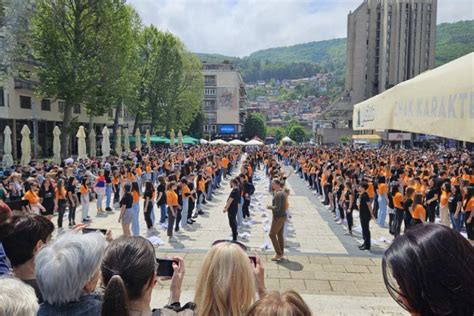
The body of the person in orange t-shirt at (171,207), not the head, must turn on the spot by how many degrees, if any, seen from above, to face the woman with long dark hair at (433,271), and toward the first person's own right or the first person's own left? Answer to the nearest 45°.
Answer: approximately 90° to the first person's own right

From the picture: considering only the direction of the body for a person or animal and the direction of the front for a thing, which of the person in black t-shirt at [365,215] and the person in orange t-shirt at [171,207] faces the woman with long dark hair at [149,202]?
the person in black t-shirt

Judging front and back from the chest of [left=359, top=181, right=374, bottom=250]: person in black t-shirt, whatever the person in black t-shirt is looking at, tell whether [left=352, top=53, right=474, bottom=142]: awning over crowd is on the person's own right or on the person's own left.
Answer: on the person's own left

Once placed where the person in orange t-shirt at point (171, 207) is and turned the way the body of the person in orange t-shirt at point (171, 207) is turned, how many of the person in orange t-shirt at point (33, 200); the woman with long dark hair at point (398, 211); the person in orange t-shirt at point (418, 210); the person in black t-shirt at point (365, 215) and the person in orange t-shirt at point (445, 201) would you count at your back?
1

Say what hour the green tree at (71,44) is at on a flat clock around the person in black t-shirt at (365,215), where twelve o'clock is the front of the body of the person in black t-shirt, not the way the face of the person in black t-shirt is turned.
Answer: The green tree is roughly at 1 o'clock from the person in black t-shirt.

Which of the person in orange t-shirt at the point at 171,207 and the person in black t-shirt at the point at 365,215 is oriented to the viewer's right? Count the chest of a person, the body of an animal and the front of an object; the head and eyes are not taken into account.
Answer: the person in orange t-shirt

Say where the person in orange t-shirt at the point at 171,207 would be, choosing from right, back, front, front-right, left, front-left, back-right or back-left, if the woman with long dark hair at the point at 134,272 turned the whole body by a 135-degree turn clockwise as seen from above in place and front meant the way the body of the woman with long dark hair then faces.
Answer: back

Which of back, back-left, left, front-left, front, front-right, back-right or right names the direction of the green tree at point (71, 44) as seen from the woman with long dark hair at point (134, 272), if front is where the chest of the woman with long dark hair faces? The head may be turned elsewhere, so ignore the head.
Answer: front-left

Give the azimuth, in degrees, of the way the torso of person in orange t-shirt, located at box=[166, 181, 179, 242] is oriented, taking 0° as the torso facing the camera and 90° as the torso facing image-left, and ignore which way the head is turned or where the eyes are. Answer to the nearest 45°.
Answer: approximately 270°

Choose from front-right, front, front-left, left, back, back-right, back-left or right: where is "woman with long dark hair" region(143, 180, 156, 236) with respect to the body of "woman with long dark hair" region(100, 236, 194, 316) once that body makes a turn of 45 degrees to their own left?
front

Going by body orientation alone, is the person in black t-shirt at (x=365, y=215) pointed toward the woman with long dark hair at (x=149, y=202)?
yes

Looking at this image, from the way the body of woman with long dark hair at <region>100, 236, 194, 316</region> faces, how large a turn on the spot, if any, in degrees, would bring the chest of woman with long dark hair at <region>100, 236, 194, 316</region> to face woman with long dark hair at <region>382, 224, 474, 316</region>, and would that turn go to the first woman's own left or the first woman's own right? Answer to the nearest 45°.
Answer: approximately 90° to the first woman's own right

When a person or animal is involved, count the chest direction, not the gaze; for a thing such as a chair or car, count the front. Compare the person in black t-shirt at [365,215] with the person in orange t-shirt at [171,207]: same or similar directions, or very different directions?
very different directions

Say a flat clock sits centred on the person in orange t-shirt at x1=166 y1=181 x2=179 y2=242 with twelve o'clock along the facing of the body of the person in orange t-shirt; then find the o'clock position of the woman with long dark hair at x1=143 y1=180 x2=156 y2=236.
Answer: The woman with long dark hair is roughly at 7 o'clock from the person in orange t-shirt.

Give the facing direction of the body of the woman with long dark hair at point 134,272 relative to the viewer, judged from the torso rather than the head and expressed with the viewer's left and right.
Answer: facing away from the viewer and to the right of the viewer

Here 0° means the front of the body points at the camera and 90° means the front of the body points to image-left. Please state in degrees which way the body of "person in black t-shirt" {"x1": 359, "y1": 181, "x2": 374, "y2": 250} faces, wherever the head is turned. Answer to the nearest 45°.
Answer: approximately 90°
